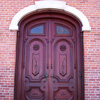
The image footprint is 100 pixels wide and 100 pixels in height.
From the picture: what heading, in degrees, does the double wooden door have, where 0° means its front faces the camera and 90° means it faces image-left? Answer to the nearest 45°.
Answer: approximately 0°
